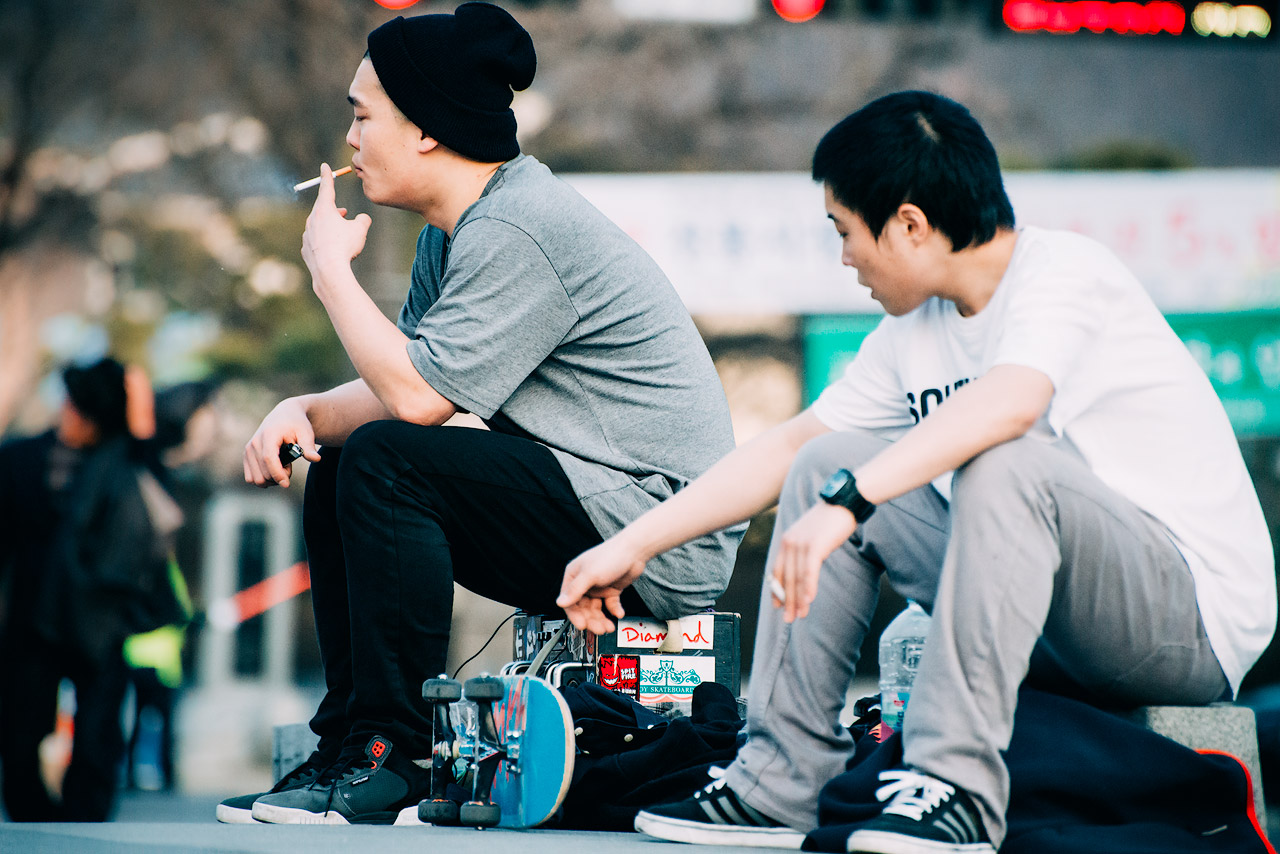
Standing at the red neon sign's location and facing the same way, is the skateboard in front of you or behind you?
in front

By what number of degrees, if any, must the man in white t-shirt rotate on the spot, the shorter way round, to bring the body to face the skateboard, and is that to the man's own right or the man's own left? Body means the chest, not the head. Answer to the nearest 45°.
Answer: approximately 45° to the man's own right

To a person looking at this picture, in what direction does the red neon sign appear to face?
facing the viewer

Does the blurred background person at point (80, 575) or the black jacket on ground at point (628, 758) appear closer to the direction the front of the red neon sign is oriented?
the black jacket on ground

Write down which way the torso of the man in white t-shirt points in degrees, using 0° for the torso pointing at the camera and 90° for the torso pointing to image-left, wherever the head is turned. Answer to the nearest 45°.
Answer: approximately 45°

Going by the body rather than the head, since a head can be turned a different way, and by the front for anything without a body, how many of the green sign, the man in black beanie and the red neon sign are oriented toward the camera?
2

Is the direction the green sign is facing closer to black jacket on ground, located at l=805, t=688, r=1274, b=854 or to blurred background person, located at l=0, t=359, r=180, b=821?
the black jacket on ground

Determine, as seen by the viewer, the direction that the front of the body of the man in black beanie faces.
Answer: to the viewer's left

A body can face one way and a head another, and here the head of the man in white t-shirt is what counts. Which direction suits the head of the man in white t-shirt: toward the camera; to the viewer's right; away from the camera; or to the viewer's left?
to the viewer's left

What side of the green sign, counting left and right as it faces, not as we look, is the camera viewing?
front

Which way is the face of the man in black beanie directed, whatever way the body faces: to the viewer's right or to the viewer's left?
to the viewer's left

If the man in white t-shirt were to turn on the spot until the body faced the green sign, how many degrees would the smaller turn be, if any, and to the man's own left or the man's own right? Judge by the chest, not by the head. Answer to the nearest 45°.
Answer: approximately 135° to the man's own right
